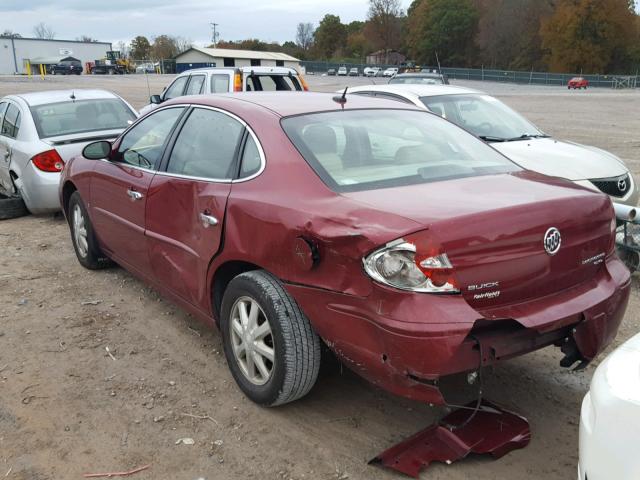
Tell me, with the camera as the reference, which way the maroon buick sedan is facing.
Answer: facing away from the viewer and to the left of the viewer

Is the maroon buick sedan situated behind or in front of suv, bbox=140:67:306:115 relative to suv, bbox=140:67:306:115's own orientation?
behind

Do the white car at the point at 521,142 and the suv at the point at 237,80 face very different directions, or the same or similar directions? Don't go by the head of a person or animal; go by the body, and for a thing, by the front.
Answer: very different directions

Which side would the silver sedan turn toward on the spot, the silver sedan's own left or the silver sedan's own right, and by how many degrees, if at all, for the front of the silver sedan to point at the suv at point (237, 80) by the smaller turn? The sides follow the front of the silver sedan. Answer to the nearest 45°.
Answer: approximately 90° to the silver sedan's own right

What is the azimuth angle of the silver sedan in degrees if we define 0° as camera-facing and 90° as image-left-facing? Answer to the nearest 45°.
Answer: approximately 135°

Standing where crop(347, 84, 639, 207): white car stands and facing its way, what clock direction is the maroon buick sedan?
The maroon buick sedan is roughly at 2 o'clock from the white car.

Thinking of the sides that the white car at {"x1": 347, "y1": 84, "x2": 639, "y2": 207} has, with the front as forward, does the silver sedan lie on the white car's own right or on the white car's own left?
on the white car's own right

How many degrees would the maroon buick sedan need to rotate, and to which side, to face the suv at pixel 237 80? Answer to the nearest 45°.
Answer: approximately 45° to its right

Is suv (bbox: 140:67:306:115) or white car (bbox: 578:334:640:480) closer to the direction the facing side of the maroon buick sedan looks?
the suv
